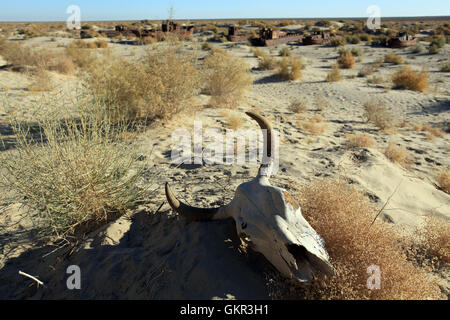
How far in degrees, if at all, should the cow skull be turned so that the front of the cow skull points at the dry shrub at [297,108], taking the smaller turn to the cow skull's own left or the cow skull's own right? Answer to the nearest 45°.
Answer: approximately 135° to the cow skull's own left

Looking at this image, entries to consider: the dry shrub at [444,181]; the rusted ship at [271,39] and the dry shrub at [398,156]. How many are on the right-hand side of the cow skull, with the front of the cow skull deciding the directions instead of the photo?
0

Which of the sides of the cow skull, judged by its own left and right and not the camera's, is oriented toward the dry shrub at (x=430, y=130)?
left

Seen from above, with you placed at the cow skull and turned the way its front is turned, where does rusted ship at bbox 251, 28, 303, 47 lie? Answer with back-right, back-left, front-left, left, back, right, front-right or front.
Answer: back-left

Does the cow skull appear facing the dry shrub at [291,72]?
no

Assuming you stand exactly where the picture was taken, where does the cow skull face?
facing the viewer and to the right of the viewer

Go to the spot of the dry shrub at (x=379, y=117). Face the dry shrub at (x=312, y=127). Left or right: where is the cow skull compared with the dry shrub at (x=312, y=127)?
left

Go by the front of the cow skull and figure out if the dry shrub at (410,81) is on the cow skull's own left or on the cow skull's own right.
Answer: on the cow skull's own left

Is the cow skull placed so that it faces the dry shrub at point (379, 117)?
no

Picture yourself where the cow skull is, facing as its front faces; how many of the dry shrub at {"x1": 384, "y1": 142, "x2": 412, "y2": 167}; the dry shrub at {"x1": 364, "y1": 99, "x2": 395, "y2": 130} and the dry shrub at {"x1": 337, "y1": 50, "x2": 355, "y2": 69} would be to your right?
0

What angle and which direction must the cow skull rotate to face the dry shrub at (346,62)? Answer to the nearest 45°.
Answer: approximately 135° to its left

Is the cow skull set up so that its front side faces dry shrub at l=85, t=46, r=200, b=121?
no
